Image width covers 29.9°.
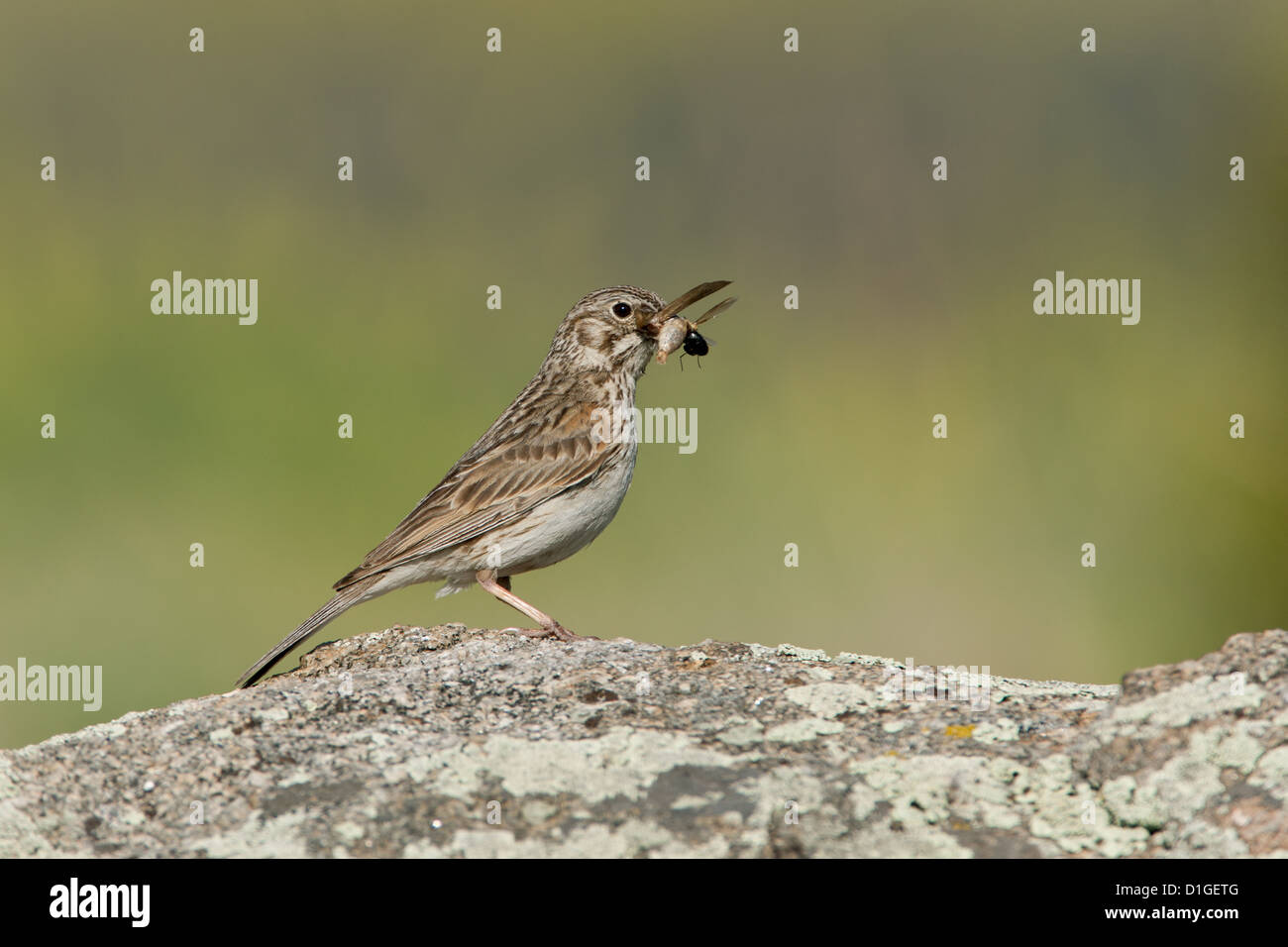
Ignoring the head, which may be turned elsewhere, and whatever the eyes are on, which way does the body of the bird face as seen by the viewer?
to the viewer's right
